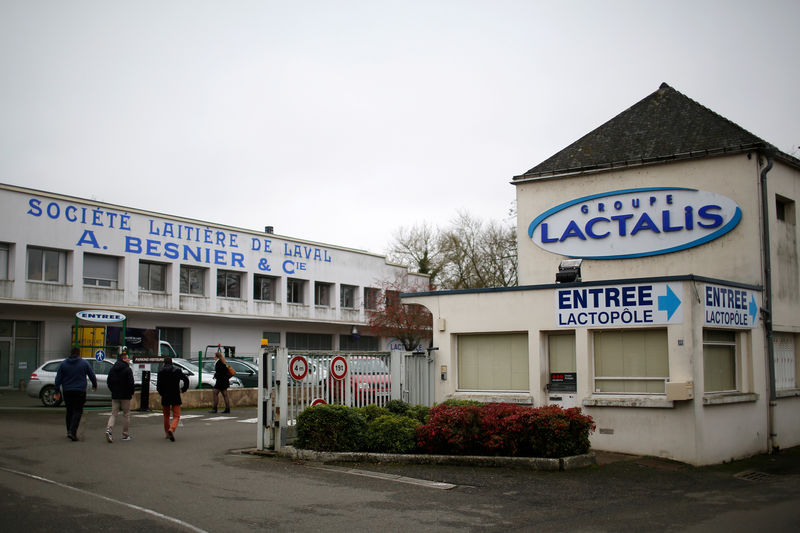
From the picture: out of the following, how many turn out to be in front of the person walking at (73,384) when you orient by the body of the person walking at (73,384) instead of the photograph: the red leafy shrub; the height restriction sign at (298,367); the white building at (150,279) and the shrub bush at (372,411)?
1

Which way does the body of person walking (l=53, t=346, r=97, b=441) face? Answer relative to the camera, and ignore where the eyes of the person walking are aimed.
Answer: away from the camera

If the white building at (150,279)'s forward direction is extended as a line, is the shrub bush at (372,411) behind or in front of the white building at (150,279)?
in front

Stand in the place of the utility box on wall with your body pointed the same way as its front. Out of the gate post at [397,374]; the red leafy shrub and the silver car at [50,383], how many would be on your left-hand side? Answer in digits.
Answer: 0

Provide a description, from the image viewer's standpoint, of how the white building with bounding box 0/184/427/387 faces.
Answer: facing the viewer and to the right of the viewer

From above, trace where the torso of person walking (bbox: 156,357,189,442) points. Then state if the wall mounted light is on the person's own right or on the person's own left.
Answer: on the person's own right

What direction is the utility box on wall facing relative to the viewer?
toward the camera

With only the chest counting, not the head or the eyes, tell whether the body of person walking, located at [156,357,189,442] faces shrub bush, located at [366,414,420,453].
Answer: no

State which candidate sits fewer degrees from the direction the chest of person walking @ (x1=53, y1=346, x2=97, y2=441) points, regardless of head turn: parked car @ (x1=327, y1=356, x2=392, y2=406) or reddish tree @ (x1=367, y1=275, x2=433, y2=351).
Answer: the reddish tree

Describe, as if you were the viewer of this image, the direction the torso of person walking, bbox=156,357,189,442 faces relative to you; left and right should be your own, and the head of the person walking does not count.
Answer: facing away from the viewer

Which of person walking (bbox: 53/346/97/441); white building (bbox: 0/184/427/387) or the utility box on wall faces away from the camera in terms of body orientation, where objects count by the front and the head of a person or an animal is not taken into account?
the person walking

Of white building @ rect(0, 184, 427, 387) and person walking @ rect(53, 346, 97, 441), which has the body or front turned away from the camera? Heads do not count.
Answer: the person walking

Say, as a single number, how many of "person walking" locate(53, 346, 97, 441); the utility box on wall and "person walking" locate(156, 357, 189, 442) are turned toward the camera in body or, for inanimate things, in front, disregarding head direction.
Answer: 1

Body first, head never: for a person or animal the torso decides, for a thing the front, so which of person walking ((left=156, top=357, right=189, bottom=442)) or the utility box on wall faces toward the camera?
the utility box on wall

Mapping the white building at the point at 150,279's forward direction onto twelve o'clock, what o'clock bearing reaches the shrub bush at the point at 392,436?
The shrub bush is roughly at 1 o'clock from the white building.

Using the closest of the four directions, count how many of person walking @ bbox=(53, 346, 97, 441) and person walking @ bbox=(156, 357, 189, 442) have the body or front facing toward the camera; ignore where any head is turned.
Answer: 0

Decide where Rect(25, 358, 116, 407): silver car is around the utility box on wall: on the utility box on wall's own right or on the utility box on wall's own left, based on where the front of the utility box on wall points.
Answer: on the utility box on wall's own right

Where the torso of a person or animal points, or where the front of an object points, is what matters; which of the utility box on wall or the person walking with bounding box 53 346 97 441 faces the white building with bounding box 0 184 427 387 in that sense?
the person walking

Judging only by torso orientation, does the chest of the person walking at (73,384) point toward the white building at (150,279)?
yes

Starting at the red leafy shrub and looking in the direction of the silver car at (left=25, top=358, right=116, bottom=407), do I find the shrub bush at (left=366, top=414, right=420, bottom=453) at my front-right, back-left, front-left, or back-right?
front-left
